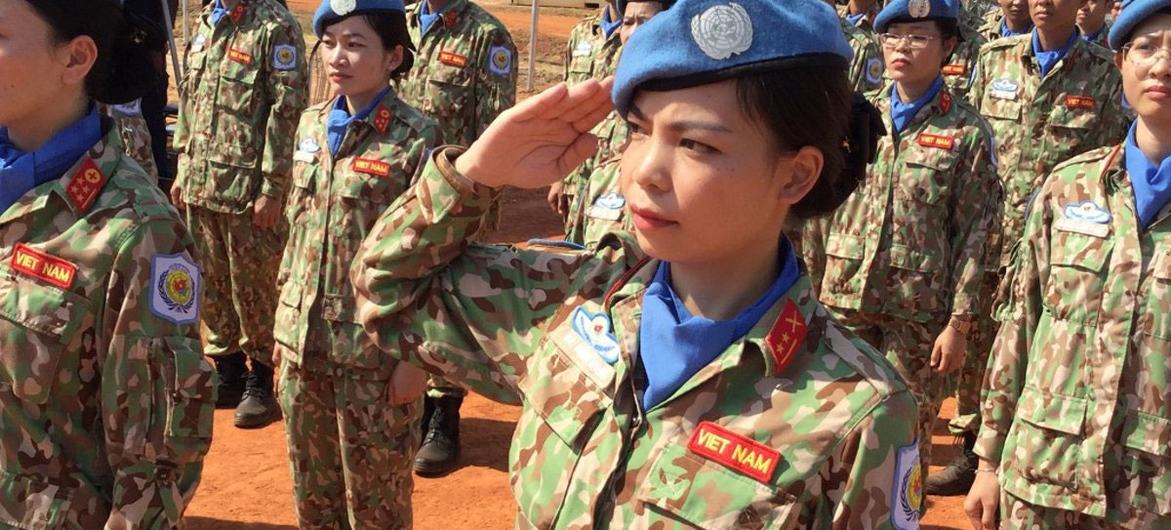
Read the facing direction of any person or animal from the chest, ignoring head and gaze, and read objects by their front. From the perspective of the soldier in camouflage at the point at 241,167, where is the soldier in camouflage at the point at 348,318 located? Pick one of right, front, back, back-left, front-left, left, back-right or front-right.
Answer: front-left

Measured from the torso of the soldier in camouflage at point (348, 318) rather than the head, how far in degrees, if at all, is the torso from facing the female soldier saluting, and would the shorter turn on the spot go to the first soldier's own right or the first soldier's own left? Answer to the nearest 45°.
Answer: approximately 45° to the first soldier's own left

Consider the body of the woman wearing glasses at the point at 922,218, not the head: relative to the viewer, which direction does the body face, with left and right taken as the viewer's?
facing the viewer and to the left of the viewer

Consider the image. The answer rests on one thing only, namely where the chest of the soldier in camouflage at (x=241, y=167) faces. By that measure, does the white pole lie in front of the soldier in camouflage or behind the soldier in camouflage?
behind

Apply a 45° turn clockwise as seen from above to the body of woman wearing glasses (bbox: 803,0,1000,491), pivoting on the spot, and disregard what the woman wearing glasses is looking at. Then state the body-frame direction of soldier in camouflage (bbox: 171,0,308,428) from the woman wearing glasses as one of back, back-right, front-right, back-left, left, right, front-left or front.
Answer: front

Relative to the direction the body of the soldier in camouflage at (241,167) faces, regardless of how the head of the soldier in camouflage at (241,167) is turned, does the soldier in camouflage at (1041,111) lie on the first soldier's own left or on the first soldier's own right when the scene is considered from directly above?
on the first soldier's own left

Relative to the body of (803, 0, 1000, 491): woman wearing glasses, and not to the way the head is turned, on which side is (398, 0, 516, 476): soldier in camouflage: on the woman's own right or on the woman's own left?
on the woman's own right

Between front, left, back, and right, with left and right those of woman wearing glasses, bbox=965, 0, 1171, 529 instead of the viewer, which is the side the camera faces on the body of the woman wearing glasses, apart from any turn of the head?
front

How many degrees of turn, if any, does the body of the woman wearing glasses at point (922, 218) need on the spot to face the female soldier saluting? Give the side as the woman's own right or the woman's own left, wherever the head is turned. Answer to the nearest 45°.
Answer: approximately 45° to the woman's own left

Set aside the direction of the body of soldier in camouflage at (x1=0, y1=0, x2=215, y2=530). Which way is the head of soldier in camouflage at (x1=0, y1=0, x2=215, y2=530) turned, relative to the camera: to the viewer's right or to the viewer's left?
to the viewer's left

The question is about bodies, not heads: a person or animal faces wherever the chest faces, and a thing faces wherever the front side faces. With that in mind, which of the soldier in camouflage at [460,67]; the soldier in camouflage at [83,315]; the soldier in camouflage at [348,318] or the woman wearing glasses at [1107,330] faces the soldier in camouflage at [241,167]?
the soldier in camouflage at [460,67]

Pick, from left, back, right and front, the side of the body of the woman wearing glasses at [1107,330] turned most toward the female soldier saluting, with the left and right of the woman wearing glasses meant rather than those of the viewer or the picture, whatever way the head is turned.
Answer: front

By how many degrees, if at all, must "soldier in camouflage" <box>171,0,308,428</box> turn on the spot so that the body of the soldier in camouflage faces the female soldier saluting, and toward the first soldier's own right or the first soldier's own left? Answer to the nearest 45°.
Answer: approximately 45° to the first soldier's own left
